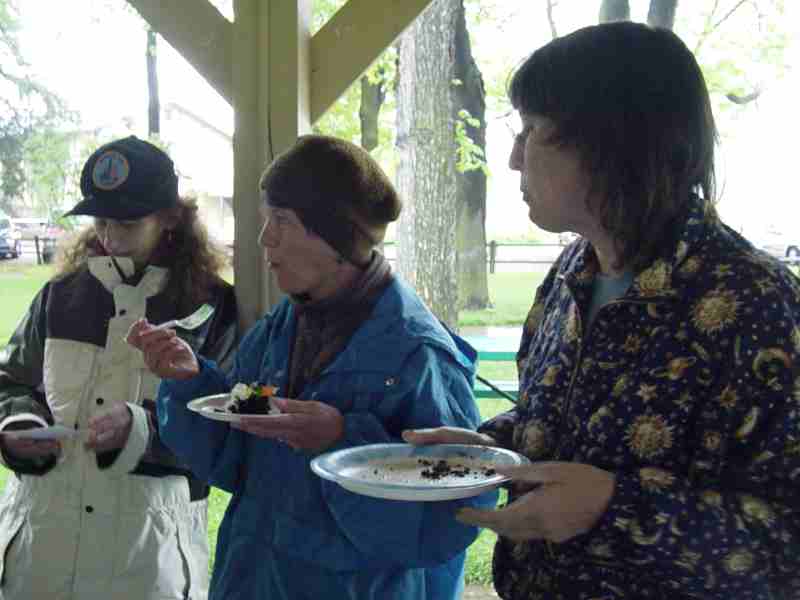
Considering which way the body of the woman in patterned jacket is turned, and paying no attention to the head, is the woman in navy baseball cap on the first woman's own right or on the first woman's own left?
on the first woman's own right

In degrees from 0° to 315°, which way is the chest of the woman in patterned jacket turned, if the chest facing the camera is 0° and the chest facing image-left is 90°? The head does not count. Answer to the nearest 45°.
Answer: approximately 45°

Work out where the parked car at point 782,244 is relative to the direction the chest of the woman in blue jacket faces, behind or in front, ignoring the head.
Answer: behind

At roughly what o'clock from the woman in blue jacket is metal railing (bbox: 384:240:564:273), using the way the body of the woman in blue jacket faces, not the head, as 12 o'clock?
The metal railing is roughly at 5 o'clock from the woman in blue jacket.
